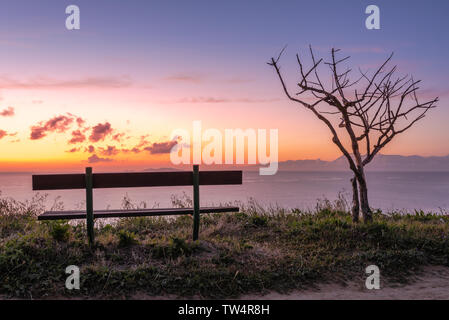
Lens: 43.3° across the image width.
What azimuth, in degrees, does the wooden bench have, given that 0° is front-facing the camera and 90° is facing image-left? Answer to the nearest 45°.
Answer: approximately 180°

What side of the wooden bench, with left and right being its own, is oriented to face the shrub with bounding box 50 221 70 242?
left
